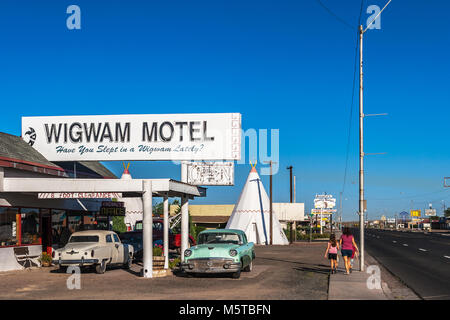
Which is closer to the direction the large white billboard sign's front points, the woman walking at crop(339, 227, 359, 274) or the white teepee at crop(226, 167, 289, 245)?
the woman walking

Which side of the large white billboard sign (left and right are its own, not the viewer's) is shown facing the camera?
front

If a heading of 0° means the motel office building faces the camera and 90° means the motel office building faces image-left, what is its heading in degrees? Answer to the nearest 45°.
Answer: approximately 315°

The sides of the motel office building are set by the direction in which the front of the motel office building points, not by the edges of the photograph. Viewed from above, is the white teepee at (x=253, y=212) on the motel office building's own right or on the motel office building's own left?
on the motel office building's own left

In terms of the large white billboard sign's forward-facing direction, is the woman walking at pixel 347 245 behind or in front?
in front

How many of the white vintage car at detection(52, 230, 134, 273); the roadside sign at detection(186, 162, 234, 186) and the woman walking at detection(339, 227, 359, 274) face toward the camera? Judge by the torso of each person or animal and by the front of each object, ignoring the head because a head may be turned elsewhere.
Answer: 1

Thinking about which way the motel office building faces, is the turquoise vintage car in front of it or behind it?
in front

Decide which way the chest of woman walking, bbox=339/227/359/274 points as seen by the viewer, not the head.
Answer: away from the camera

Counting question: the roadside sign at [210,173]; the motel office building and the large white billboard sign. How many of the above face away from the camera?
0

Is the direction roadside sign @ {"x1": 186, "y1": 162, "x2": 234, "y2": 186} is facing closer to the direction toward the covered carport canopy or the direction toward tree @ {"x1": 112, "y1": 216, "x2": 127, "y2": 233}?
the covered carport canopy

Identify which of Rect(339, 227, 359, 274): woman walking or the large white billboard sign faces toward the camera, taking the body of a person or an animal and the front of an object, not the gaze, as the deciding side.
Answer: the large white billboard sign
